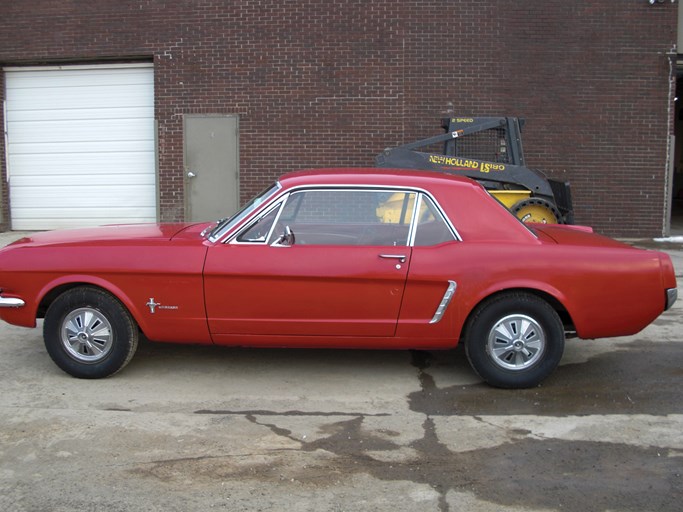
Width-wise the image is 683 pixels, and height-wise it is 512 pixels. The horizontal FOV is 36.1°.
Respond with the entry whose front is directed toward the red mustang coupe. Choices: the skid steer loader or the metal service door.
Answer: the metal service door

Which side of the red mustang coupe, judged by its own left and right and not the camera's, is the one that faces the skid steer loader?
right

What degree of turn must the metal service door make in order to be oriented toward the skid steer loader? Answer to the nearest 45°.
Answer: approximately 45° to its left

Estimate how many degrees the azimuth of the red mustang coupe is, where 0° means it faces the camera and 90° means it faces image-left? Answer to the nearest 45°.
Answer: approximately 90°

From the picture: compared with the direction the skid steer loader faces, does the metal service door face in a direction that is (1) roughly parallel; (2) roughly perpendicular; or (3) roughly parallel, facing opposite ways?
roughly perpendicular
